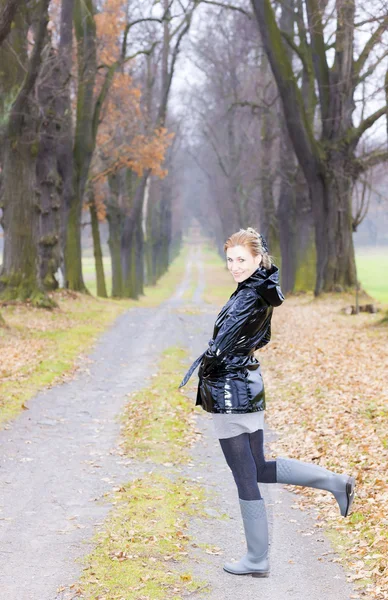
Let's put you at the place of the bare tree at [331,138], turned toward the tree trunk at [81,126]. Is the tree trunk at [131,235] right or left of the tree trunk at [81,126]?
right

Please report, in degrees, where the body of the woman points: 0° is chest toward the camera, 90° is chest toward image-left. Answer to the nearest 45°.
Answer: approximately 90°

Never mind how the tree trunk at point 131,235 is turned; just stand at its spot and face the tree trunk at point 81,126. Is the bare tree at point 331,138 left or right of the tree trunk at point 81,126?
left

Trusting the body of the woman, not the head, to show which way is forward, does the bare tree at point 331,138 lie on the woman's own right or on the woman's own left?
on the woman's own right

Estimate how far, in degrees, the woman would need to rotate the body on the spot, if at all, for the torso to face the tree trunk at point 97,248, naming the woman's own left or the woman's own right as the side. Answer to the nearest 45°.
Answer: approximately 90° to the woman's own right

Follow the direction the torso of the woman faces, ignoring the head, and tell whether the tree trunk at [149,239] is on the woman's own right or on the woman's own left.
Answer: on the woman's own right

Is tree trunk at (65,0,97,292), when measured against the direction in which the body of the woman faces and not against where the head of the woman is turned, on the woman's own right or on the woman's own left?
on the woman's own right

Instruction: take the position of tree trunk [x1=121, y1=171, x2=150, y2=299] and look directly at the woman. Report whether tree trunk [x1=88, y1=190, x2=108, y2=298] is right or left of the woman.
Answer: right
